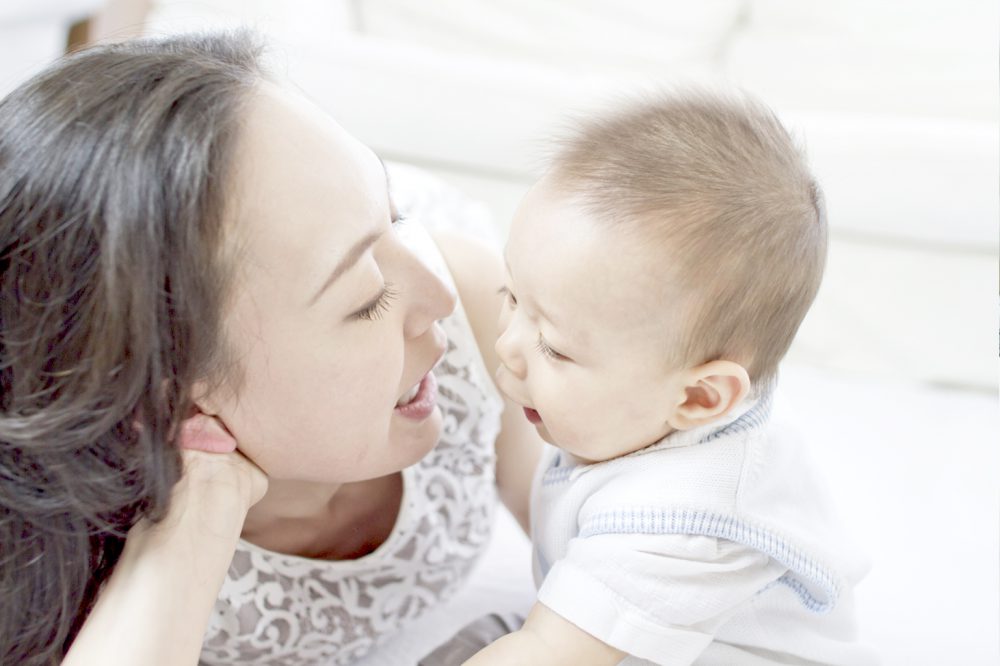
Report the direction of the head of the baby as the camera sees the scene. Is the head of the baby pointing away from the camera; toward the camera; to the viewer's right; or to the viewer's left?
to the viewer's left

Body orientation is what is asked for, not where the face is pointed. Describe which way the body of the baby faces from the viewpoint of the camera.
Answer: to the viewer's left
